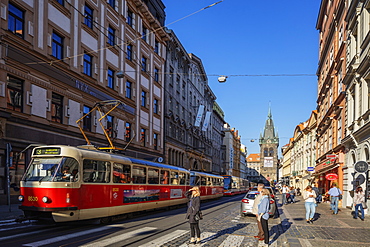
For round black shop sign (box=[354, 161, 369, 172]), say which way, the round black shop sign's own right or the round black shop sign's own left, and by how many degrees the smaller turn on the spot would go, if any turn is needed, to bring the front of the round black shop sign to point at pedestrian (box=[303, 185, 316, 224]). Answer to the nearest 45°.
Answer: approximately 90° to the round black shop sign's own right

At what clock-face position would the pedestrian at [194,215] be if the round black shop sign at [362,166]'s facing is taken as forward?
The pedestrian is roughly at 1 o'clock from the round black shop sign.

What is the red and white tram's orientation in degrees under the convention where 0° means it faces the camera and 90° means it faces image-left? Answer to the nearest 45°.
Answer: approximately 45°

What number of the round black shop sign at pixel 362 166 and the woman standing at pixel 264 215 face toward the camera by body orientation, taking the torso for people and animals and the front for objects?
1

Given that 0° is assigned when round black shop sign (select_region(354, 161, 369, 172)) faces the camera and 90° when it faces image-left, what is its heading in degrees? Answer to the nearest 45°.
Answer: approximately 0°

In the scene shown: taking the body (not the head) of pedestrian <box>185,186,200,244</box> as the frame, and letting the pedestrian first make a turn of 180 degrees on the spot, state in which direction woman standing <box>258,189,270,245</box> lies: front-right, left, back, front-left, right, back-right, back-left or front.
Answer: front-right

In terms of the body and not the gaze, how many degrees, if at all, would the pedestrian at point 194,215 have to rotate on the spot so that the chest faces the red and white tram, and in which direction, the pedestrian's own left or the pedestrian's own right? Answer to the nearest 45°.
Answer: approximately 90° to the pedestrian's own right
